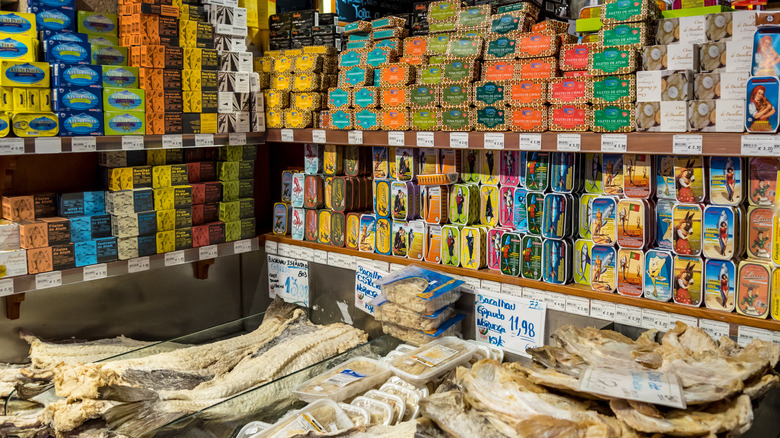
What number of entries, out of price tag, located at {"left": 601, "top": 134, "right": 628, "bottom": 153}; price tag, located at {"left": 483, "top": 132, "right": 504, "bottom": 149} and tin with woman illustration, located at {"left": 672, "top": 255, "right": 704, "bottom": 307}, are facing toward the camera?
3

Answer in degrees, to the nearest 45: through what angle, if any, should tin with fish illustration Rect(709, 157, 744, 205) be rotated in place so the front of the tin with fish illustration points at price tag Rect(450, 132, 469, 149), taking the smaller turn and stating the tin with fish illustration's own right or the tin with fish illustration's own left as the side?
approximately 90° to the tin with fish illustration's own right

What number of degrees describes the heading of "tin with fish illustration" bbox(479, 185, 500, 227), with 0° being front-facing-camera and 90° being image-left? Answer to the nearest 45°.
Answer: approximately 0°

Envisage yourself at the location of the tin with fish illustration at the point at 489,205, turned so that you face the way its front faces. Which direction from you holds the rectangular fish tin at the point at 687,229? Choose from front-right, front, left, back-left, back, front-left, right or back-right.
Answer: front-left

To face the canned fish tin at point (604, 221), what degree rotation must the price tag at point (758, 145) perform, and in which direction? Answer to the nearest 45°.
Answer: approximately 135° to its right

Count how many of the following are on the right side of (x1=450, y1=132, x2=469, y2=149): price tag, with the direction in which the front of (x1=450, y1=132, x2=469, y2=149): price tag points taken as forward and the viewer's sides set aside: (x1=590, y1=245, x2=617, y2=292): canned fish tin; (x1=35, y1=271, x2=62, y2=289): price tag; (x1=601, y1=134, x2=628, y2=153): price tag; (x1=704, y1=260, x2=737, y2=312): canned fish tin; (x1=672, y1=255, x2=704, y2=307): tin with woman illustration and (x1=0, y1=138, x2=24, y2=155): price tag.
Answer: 2

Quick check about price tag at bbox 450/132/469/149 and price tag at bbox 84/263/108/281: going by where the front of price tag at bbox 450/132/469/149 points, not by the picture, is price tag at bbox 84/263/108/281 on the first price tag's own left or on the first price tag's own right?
on the first price tag's own right

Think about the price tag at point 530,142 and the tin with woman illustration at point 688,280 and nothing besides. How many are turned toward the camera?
2

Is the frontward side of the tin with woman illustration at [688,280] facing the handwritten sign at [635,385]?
yes

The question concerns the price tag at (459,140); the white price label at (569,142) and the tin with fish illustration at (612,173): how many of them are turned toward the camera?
3

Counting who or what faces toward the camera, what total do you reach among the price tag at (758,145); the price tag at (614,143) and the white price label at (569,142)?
3
